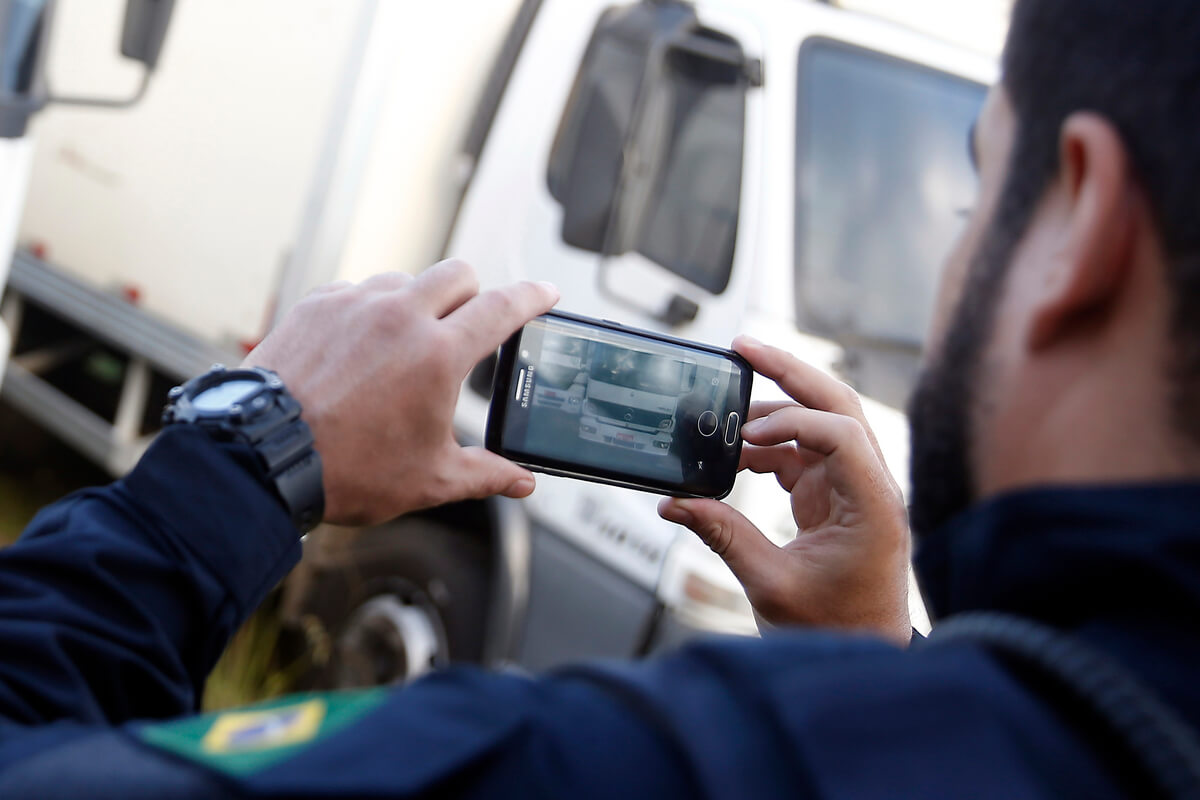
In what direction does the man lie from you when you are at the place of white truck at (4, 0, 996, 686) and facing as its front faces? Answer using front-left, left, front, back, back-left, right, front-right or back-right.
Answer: front-right

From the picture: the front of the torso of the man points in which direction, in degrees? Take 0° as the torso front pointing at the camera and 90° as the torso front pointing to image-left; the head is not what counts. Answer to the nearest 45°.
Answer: approximately 135°

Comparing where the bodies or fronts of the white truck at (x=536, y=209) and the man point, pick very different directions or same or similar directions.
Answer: very different directions

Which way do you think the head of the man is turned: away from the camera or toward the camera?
away from the camera

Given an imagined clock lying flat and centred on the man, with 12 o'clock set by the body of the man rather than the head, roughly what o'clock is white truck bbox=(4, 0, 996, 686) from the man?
The white truck is roughly at 1 o'clock from the man.

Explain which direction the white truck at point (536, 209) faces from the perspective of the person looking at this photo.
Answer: facing the viewer and to the right of the viewer
